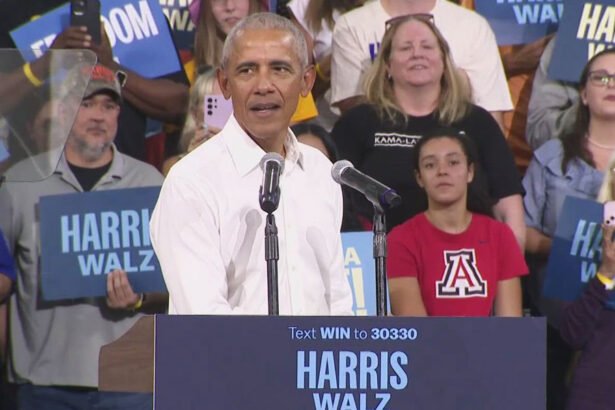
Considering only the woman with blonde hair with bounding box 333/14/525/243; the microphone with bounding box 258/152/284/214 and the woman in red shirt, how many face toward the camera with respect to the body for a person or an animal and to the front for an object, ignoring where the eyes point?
2

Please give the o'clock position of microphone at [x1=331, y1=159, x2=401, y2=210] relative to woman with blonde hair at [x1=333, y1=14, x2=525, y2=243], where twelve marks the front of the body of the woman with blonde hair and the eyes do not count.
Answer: The microphone is roughly at 12 o'clock from the woman with blonde hair.

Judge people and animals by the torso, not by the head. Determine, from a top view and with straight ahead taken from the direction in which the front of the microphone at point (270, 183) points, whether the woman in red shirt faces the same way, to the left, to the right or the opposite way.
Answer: the opposite way

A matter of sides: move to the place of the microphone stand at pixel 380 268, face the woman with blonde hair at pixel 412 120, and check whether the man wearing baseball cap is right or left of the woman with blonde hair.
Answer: left

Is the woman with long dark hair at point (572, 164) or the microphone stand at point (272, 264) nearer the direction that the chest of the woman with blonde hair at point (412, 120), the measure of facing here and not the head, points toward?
the microphone stand

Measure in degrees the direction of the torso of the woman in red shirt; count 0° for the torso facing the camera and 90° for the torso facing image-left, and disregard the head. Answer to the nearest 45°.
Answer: approximately 0°

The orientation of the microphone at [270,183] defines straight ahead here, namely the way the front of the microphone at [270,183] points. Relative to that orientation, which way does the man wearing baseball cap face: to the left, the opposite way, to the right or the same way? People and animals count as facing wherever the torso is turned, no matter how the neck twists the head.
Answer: the opposite way
